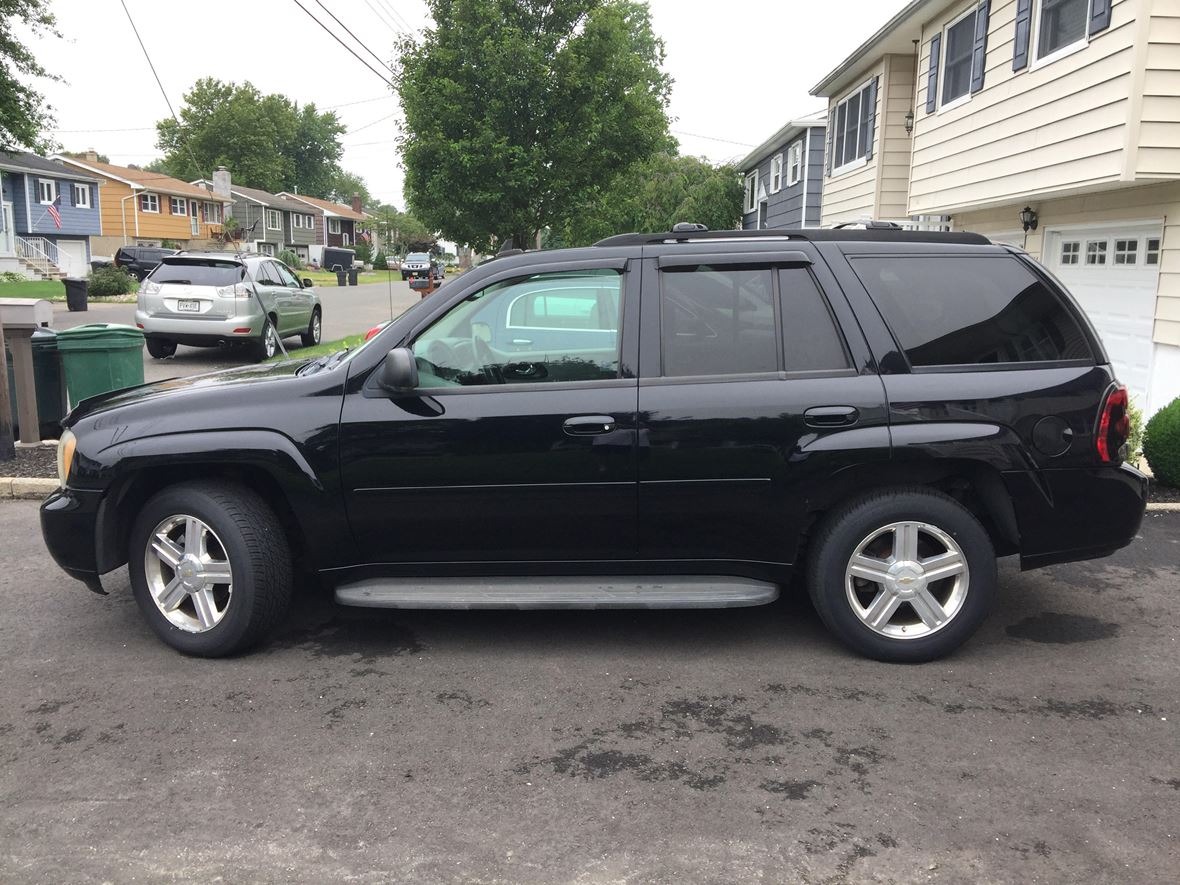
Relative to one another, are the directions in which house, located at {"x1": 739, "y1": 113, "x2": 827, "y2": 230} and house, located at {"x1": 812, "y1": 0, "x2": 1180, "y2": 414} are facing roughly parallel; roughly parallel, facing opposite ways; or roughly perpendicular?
roughly parallel

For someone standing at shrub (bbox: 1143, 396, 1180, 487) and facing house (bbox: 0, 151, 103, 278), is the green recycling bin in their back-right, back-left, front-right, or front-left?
front-left

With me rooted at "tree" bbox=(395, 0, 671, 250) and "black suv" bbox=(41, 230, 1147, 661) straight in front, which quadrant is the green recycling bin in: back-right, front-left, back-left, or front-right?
front-right

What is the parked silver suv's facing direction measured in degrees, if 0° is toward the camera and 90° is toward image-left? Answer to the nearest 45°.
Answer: approximately 225°

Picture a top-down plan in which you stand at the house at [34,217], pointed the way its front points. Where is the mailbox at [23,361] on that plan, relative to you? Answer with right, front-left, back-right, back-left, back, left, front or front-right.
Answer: front-right

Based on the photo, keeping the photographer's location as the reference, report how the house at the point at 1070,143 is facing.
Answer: facing the viewer and to the left of the viewer

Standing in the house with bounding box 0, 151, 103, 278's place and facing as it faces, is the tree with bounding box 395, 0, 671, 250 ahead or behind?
ahead

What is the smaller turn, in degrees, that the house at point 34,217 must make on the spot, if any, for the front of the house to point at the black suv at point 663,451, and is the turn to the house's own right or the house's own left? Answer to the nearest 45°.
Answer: approximately 45° to the house's own right

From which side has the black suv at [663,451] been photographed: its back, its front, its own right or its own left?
left

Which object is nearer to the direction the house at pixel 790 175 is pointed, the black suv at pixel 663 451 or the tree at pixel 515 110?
the tree

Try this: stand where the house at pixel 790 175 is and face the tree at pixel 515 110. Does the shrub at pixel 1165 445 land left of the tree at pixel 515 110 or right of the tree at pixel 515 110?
left

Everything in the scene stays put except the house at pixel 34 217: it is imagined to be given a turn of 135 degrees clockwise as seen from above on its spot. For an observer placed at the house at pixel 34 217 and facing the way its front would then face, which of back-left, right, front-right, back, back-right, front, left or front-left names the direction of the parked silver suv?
left
